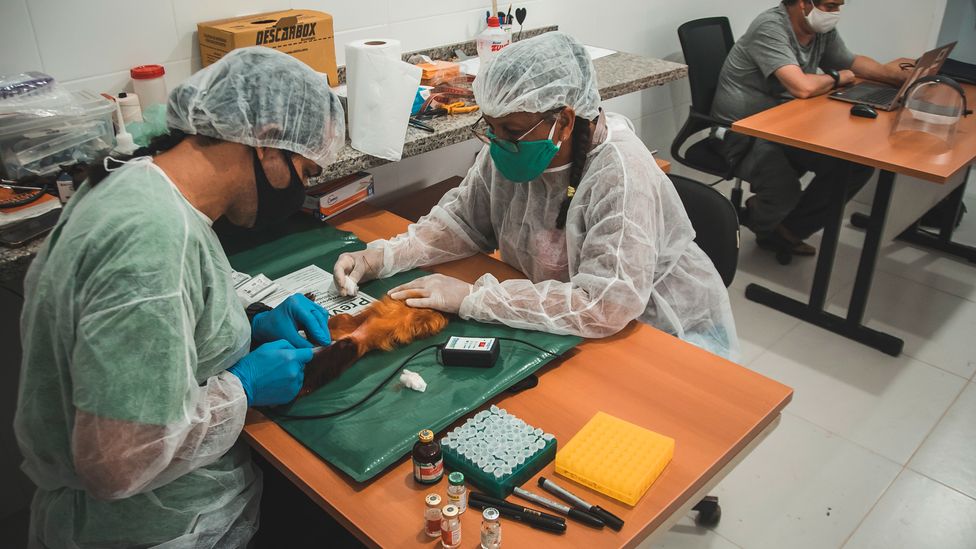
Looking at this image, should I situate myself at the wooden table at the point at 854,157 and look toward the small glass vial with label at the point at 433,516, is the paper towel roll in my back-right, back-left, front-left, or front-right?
front-right

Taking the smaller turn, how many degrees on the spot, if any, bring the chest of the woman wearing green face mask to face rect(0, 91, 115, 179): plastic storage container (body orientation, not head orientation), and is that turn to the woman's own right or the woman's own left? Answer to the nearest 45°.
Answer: approximately 45° to the woman's own right

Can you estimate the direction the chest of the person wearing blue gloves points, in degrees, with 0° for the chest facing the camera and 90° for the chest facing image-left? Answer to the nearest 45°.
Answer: approximately 270°

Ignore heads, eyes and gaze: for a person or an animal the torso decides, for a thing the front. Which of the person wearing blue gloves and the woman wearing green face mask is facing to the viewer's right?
the person wearing blue gloves

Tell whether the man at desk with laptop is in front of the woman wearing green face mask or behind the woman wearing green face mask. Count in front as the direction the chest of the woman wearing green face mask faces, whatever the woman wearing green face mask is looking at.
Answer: behind

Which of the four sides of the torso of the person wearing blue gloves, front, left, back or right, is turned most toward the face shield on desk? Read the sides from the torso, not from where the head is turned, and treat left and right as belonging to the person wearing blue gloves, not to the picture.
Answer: front

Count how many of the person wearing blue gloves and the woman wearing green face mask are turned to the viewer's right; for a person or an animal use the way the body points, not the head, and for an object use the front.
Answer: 1

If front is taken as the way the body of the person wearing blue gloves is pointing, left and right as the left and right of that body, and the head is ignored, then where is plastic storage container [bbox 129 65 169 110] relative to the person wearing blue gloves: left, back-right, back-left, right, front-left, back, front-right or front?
left

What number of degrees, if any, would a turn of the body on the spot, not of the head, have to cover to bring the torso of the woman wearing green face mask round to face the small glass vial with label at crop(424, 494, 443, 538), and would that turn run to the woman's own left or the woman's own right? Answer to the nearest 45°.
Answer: approximately 45° to the woman's own left

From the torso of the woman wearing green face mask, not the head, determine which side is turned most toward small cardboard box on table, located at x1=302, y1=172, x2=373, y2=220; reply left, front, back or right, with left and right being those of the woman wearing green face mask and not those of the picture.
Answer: right

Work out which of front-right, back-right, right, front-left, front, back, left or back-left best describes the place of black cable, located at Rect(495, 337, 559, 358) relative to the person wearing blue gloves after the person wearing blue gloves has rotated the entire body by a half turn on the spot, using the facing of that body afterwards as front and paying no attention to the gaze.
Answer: back

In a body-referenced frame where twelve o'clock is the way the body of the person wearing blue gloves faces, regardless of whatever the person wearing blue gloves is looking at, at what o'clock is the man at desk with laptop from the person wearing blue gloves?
The man at desk with laptop is roughly at 11 o'clock from the person wearing blue gloves.

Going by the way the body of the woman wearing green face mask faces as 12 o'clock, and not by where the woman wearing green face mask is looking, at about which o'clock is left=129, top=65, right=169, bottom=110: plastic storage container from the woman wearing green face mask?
The plastic storage container is roughly at 2 o'clock from the woman wearing green face mask.

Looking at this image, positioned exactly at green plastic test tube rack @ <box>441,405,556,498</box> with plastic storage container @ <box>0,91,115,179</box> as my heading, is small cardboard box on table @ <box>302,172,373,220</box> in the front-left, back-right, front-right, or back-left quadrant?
front-right

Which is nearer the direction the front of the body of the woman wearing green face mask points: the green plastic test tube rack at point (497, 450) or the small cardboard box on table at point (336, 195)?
the green plastic test tube rack

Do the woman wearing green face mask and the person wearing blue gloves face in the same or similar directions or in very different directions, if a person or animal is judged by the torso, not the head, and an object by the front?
very different directions

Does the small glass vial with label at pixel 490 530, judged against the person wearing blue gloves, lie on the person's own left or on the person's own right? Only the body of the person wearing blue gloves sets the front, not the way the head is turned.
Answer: on the person's own right

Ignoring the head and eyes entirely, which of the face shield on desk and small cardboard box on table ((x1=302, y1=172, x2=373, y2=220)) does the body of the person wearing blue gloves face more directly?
the face shield on desk
